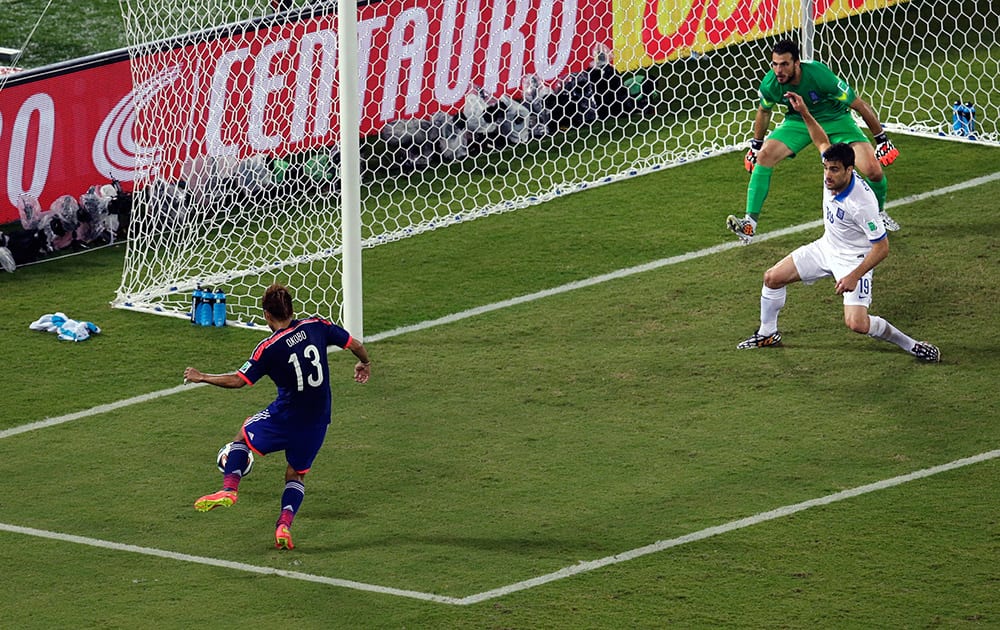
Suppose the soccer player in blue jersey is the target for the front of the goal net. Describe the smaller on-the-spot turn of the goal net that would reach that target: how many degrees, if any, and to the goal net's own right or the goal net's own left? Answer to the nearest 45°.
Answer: approximately 45° to the goal net's own right

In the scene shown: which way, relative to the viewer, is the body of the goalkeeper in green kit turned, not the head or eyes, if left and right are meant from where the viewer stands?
facing the viewer and to the left of the viewer

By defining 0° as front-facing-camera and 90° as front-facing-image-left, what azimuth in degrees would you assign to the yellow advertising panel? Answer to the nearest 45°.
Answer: approximately 315°

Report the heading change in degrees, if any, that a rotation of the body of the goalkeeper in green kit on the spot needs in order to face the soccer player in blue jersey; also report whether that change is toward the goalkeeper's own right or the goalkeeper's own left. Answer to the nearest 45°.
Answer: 0° — they already face them

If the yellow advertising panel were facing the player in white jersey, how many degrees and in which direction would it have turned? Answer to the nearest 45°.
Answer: approximately 45° to its right

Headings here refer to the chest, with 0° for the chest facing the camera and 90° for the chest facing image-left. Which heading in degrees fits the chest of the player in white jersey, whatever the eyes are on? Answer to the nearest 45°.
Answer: approximately 45°

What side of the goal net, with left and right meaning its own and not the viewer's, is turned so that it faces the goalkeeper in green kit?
front

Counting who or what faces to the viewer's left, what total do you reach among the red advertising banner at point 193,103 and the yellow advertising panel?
0

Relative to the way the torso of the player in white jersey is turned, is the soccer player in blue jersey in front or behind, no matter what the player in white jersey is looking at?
in front

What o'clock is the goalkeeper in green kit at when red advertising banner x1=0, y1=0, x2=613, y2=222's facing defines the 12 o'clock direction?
The goalkeeper in green kit is roughly at 11 o'clock from the red advertising banner.

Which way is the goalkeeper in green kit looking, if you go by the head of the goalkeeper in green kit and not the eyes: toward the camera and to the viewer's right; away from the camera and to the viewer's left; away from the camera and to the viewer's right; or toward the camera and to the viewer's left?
toward the camera and to the viewer's left

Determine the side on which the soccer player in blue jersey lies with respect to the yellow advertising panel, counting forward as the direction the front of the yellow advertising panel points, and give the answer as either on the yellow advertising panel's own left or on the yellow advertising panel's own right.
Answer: on the yellow advertising panel's own right

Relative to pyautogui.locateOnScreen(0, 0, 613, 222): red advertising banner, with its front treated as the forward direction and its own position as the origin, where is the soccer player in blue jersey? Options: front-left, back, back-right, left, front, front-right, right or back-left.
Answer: front-right

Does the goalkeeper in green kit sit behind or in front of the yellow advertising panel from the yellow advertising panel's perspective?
in front

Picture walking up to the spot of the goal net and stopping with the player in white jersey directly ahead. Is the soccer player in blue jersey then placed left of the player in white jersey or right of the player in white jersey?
right

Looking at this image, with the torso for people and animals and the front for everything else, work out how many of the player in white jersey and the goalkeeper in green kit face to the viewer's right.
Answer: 0
